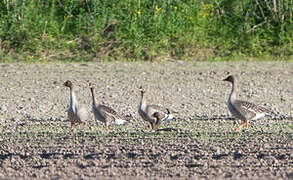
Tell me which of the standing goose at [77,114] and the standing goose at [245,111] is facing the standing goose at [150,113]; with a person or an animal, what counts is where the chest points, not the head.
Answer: the standing goose at [245,111]

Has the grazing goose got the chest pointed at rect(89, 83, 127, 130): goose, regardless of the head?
yes

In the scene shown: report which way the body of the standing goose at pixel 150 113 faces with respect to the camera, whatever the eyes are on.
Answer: to the viewer's left

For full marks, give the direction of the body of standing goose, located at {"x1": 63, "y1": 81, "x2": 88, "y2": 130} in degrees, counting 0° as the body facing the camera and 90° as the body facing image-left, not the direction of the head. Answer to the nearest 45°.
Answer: approximately 45°

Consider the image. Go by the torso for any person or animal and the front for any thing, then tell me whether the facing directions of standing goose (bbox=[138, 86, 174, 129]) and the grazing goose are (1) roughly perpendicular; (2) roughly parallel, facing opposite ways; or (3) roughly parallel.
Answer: roughly parallel

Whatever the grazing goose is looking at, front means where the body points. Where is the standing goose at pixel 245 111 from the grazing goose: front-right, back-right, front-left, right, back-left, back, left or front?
back

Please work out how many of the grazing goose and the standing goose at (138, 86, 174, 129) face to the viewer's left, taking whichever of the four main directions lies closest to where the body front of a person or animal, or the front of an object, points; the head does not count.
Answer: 2

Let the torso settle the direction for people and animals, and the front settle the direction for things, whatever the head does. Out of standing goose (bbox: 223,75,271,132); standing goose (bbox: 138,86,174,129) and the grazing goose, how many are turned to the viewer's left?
3

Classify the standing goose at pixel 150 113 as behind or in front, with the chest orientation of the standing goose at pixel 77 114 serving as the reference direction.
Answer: behind

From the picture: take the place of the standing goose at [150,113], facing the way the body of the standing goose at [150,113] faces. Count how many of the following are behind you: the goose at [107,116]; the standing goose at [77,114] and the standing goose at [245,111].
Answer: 1

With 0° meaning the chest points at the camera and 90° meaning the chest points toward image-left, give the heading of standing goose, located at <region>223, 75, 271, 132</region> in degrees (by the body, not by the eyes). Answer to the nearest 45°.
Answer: approximately 90°

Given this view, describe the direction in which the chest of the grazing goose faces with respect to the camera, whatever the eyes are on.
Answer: to the viewer's left
